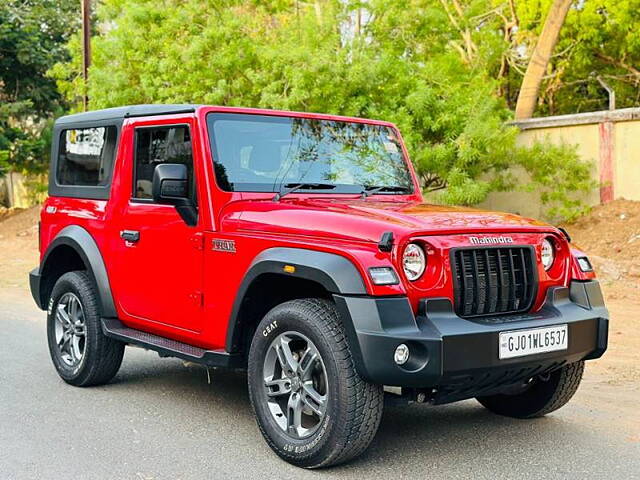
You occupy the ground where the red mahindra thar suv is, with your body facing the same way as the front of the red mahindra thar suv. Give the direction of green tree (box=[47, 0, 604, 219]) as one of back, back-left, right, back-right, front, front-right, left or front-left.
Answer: back-left

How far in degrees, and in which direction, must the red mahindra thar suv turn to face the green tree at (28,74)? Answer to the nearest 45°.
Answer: approximately 135° to its left

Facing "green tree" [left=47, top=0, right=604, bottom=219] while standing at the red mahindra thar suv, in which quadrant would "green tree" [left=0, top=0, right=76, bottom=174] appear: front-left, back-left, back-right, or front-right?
front-left

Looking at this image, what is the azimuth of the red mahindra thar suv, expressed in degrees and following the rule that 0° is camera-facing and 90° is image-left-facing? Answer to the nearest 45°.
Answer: approximately 315°
